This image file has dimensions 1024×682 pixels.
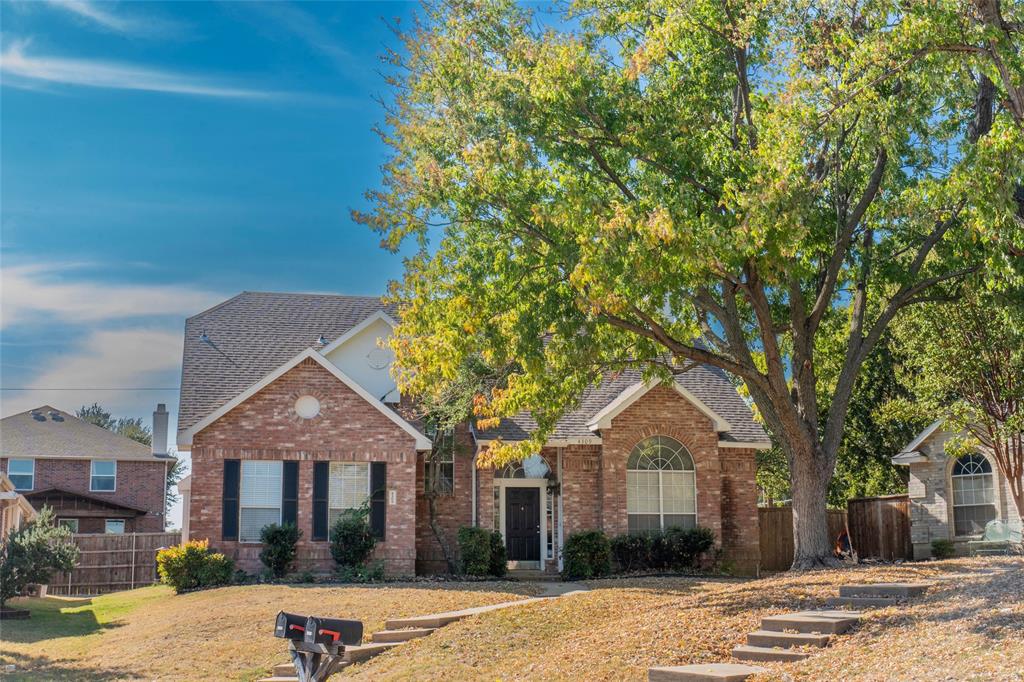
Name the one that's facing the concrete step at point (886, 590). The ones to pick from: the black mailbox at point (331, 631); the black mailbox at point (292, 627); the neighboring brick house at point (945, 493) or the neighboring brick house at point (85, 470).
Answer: the neighboring brick house at point (945, 493)

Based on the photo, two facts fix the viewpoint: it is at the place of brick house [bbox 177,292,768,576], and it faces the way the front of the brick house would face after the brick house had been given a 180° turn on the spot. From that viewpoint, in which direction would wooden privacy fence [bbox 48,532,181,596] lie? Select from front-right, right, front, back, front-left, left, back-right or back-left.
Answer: front-left

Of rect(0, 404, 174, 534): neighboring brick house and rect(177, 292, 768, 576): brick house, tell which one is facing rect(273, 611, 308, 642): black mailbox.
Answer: the brick house

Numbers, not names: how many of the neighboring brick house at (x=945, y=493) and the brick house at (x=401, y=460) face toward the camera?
2

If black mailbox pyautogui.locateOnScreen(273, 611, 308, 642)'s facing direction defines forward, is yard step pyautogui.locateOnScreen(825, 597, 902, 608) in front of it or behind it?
behind

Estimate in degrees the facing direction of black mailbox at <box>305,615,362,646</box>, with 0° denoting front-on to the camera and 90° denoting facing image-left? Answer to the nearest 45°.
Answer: approximately 45°

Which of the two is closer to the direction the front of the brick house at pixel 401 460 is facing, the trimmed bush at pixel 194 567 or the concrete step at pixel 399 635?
the concrete step

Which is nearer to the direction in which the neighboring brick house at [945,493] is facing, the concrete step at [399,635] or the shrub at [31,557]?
the concrete step
